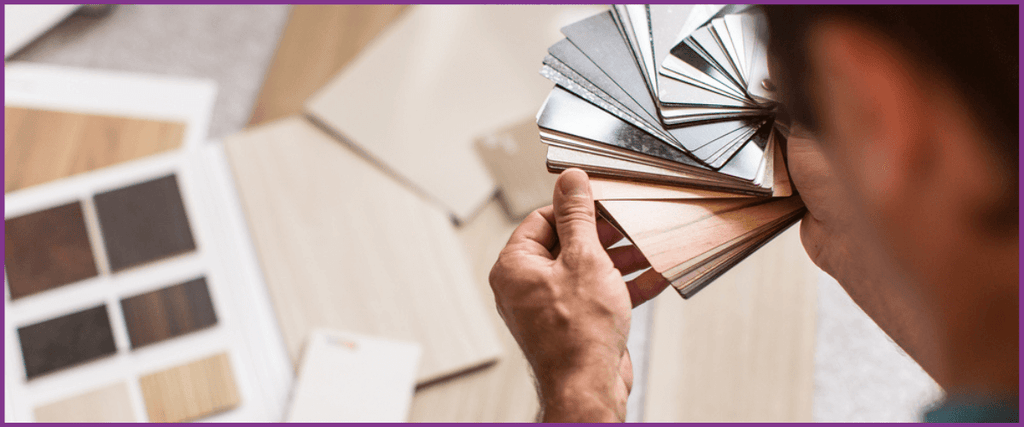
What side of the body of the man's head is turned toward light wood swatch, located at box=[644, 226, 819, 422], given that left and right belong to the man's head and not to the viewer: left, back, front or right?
front

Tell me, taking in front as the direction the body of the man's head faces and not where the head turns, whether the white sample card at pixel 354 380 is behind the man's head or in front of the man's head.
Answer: in front

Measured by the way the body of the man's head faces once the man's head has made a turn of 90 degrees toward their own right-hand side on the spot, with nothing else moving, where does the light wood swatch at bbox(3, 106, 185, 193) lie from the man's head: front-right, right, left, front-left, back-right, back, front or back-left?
back-left

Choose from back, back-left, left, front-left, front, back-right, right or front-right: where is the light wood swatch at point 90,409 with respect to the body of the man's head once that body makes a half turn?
back-right

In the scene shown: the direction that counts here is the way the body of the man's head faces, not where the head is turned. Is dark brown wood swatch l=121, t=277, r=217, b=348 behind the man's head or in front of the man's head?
in front

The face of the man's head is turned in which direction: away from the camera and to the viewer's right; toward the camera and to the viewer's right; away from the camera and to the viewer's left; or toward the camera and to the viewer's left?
away from the camera and to the viewer's left

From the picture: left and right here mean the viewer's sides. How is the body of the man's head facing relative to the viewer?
facing away from the viewer and to the left of the viewer

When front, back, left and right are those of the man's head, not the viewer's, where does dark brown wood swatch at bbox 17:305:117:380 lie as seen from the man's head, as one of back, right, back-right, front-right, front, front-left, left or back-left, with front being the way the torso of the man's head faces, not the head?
front-left
